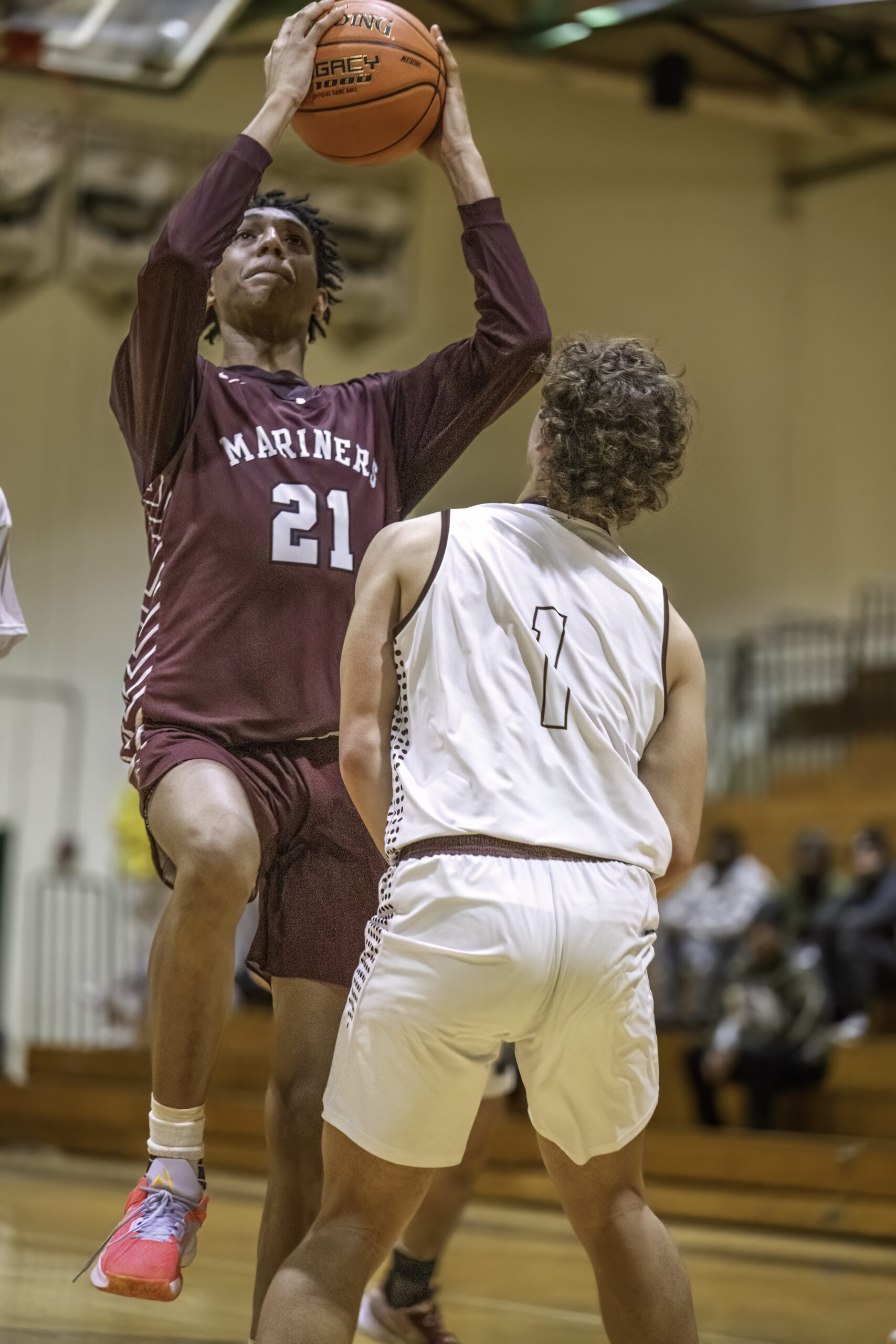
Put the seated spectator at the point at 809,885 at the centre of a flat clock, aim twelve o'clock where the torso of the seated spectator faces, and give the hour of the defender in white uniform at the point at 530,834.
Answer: The defender in white uniform is roughly at 12 o'clock from the seated spectator.

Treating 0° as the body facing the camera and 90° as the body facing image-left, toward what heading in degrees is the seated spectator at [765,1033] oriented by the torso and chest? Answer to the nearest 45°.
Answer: approximately 45°

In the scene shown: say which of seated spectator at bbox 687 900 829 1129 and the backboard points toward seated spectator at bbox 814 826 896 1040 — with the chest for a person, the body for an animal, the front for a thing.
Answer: the backboard

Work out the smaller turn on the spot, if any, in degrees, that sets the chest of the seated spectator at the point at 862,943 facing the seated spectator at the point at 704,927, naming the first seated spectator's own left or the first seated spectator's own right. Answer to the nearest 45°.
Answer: approximately 90° to the first seated spectator's own right

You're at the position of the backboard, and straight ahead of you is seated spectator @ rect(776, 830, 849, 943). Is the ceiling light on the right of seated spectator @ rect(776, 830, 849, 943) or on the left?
left

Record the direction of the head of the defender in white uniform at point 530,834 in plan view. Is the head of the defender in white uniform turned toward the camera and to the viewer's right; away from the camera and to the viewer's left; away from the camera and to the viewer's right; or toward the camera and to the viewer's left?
away from the camera and to the viewer's left
